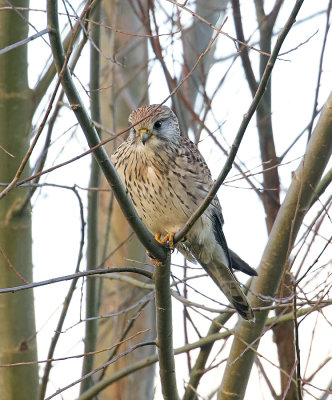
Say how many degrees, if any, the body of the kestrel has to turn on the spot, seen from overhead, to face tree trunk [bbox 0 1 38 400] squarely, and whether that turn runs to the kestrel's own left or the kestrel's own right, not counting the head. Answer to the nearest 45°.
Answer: approximately 45° to the kestrel's own right

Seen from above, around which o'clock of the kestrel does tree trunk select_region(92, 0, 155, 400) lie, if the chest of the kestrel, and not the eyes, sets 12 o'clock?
The tree trunk is roughly at 4 o'clock from the kestrel.

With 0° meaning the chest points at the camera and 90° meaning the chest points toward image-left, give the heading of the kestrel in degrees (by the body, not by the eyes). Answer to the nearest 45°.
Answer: approximately 45°
